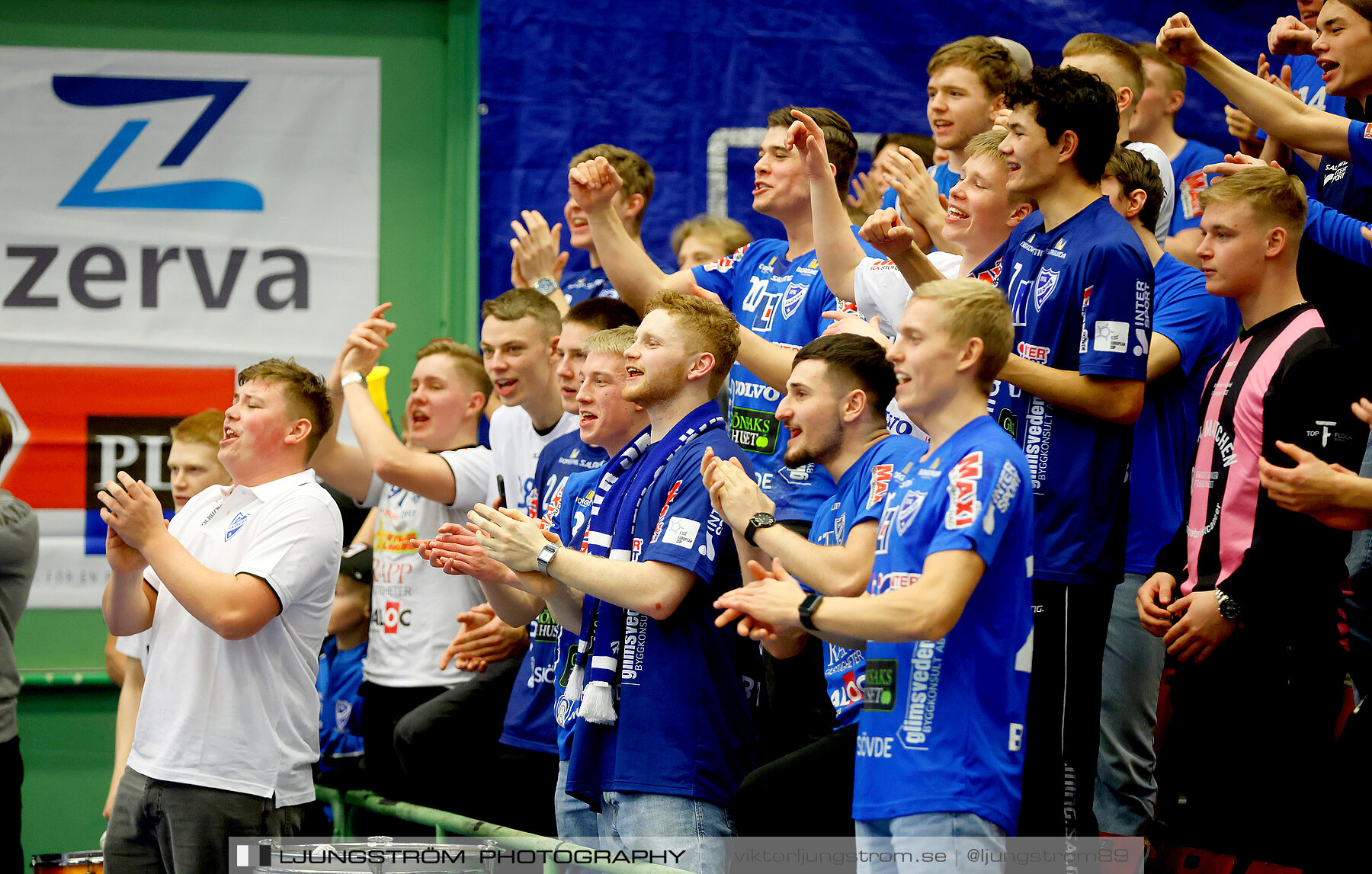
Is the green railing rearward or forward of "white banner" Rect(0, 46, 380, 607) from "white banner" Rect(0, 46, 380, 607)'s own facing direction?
forward

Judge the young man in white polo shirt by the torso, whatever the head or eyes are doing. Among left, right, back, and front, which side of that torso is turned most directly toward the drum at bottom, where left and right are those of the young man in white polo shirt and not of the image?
right

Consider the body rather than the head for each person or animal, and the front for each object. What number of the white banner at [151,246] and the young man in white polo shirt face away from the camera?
0

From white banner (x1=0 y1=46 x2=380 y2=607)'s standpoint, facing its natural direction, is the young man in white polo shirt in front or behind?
in front

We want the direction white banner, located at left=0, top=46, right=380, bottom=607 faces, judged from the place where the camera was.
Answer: facing the viewer
